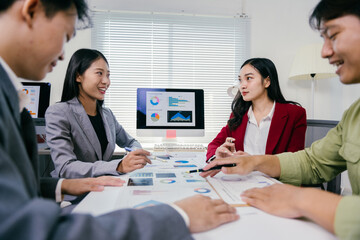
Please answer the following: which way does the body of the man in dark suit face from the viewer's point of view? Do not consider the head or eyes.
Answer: to the viewer's right

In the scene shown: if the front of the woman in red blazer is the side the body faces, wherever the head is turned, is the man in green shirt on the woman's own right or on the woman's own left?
on the woman's own left

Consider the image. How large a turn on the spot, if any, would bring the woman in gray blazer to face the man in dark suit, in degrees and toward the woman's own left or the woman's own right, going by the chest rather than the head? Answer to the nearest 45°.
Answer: approximately 45° to the woman's own right

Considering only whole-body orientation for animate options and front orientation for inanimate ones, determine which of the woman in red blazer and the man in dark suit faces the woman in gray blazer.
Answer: the woman in red blazer

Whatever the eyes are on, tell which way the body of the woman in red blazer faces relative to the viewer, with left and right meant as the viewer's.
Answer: facing the viewer and to the left of the viewer

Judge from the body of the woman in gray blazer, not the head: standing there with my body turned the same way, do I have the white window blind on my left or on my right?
on my left

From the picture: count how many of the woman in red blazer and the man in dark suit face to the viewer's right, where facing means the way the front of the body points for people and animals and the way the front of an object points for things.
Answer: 1

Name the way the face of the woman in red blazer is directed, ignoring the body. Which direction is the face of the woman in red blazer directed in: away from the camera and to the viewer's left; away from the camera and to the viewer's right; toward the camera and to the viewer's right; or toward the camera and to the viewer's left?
toward the camera and to the viewer's left

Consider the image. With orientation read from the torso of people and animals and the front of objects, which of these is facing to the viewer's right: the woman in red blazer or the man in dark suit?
the man in dark suit

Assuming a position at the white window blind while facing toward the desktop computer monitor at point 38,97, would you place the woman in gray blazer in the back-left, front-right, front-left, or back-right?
front-left

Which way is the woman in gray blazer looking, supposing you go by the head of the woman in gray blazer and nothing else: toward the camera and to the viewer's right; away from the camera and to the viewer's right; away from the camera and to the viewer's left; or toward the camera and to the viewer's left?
toward the camera and to the viewer's right

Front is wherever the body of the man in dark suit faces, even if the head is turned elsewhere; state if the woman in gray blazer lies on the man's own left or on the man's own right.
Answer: on the man's own left

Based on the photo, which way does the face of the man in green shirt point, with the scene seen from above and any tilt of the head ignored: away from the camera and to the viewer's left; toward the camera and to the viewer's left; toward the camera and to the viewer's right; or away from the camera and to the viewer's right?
toward the camera and to the viewer's left

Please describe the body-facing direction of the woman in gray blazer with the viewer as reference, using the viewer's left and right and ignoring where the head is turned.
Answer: facing the viewer and to the right of the viewer
